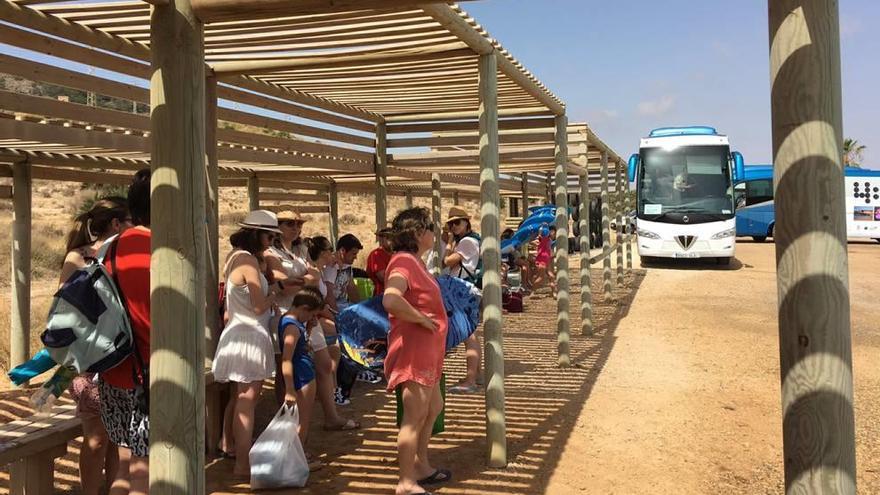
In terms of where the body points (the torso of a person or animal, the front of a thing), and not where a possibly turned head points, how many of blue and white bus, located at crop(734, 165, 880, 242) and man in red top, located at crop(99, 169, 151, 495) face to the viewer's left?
1

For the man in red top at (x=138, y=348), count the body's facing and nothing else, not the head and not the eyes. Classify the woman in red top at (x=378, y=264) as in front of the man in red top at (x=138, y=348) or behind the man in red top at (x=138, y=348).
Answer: in front

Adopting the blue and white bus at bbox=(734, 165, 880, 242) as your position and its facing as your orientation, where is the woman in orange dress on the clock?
The woman in orange dress is roughly at 9 o'clock from the blue and white bus.

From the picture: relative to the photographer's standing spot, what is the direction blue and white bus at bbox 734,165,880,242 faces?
facing to the left of the viewer

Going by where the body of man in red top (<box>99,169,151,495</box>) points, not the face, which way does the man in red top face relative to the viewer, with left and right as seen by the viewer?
facing away from the viewer and to the right of the viewer
